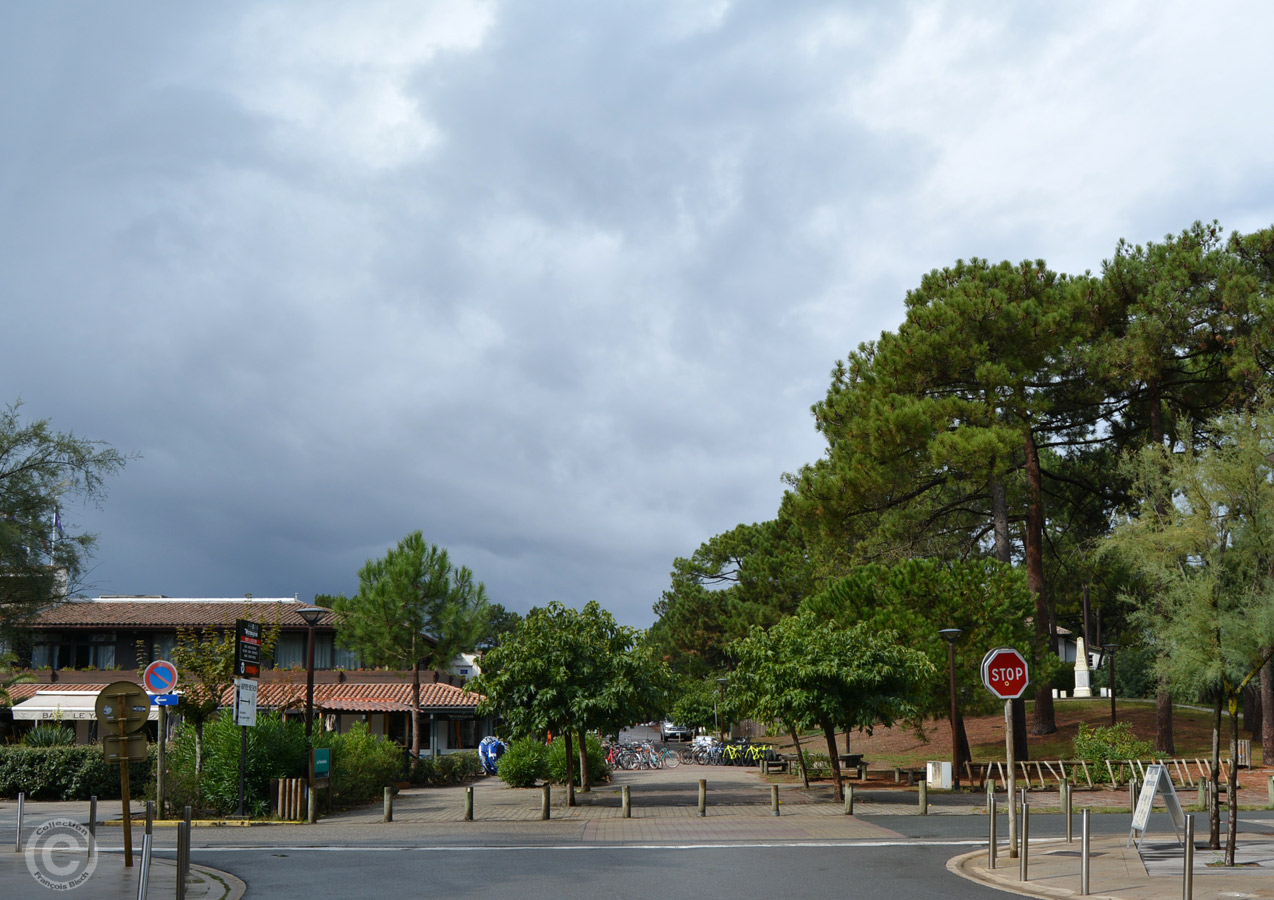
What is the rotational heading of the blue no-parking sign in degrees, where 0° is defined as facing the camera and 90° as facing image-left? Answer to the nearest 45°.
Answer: approximately 0°

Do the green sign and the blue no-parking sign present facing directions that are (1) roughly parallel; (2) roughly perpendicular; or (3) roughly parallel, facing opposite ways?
roughly parallel

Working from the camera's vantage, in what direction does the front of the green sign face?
facing the viewer

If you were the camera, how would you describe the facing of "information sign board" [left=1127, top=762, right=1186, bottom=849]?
facing the viewer and to the left of the viewer

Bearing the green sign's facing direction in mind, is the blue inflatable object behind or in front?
behind

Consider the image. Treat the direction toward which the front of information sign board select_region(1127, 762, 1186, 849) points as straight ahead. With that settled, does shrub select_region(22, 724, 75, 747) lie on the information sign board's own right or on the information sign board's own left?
on the information sign board's own right

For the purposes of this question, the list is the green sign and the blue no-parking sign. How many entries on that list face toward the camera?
2

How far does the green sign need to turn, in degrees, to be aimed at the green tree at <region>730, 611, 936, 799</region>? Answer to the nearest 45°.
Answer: approximately 90° to its left
